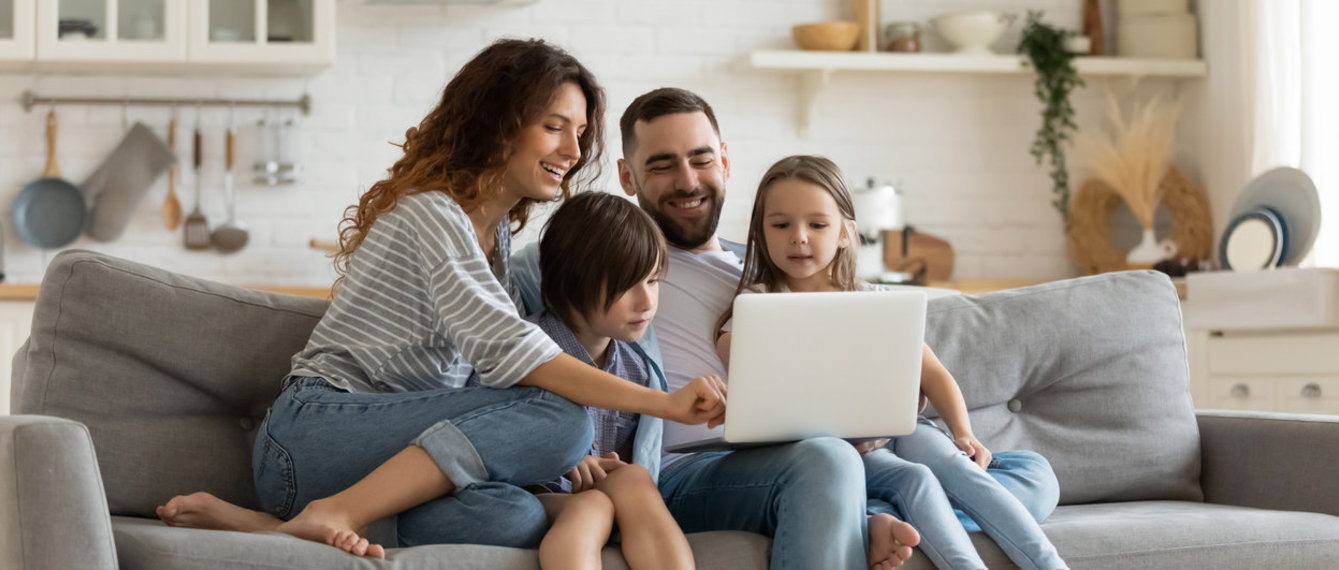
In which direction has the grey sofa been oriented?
toward the camera

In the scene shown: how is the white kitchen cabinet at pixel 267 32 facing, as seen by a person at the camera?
facing the viewer

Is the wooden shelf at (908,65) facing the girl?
yes

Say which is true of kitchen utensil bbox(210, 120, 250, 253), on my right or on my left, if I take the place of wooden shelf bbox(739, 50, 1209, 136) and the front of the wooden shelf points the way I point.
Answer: on my right

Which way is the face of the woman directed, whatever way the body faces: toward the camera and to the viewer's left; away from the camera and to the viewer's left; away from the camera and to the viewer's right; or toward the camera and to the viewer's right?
toward the camera and to the viewer's right

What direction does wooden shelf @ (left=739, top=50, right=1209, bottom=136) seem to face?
toward the camera

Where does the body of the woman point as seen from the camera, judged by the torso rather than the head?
to the viewer's right

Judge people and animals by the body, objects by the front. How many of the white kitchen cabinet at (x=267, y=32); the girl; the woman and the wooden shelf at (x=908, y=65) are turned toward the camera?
3

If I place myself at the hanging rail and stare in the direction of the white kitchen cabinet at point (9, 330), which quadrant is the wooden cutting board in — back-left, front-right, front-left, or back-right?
back-left

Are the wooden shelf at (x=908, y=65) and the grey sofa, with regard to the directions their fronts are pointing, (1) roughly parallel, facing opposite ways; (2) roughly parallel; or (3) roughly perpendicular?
roughly parallel

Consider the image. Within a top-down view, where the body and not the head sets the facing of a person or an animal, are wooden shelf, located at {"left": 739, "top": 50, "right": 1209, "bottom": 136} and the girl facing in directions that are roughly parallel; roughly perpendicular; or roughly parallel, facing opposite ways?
roughly parallel

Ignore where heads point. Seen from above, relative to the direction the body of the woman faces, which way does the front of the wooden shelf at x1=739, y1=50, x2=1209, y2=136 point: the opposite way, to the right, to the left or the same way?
to the right

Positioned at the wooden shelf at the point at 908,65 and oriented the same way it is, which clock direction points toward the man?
The man is roughly at 12 o'clock from the wooden shelf.
